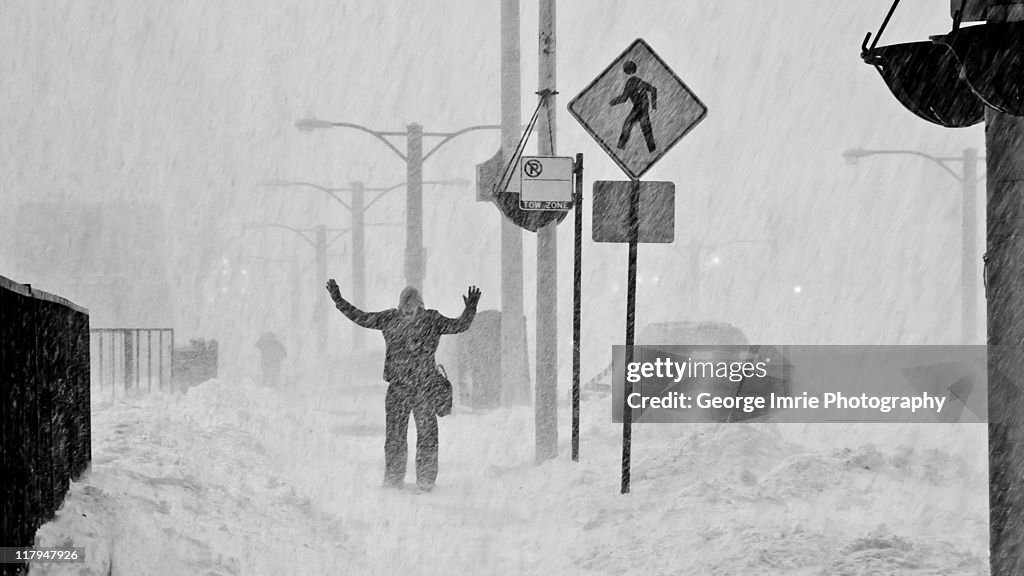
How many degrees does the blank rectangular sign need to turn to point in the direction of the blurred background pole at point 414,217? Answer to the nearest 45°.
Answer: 0° — it already faces it

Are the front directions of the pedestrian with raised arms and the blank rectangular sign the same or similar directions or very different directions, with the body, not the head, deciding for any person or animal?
very different directions

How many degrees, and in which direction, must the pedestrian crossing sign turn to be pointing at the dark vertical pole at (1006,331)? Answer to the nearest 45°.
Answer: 0° — it already faces it

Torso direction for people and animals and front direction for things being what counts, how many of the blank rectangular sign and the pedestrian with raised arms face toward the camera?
1

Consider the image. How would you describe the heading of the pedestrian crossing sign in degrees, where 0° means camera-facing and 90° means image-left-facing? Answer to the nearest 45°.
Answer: approximately 0°

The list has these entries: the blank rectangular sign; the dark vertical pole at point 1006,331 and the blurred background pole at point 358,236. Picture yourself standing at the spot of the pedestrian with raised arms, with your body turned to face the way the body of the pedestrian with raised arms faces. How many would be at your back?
1

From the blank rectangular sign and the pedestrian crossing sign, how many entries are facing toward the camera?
1

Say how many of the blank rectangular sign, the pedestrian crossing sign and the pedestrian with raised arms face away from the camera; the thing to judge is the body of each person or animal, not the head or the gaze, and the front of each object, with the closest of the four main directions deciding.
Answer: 1

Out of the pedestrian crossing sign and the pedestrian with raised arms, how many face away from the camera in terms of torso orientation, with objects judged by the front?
0

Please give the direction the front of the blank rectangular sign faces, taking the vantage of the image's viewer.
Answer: facing away from the viewer
